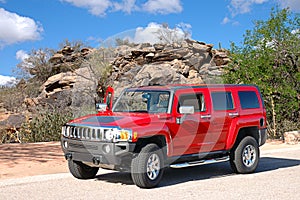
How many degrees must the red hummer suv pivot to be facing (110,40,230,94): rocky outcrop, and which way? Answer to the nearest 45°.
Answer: approximately 135° to its right

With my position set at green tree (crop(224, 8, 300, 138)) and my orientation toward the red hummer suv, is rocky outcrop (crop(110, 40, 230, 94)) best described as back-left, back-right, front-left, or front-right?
back-right

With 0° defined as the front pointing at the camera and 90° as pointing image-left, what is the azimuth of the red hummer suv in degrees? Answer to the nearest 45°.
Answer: approximately 45°

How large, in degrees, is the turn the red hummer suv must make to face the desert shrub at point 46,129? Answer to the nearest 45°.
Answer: approximately 90° to its right

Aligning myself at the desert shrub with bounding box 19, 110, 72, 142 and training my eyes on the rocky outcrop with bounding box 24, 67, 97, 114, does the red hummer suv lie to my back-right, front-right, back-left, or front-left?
back-right

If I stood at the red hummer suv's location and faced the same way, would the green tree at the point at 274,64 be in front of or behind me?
behind

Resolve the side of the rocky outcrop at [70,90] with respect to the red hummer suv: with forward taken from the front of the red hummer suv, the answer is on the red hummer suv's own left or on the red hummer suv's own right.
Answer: on the red hummer suv's own right

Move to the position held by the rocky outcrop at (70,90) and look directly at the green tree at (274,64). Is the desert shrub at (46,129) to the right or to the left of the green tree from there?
right
